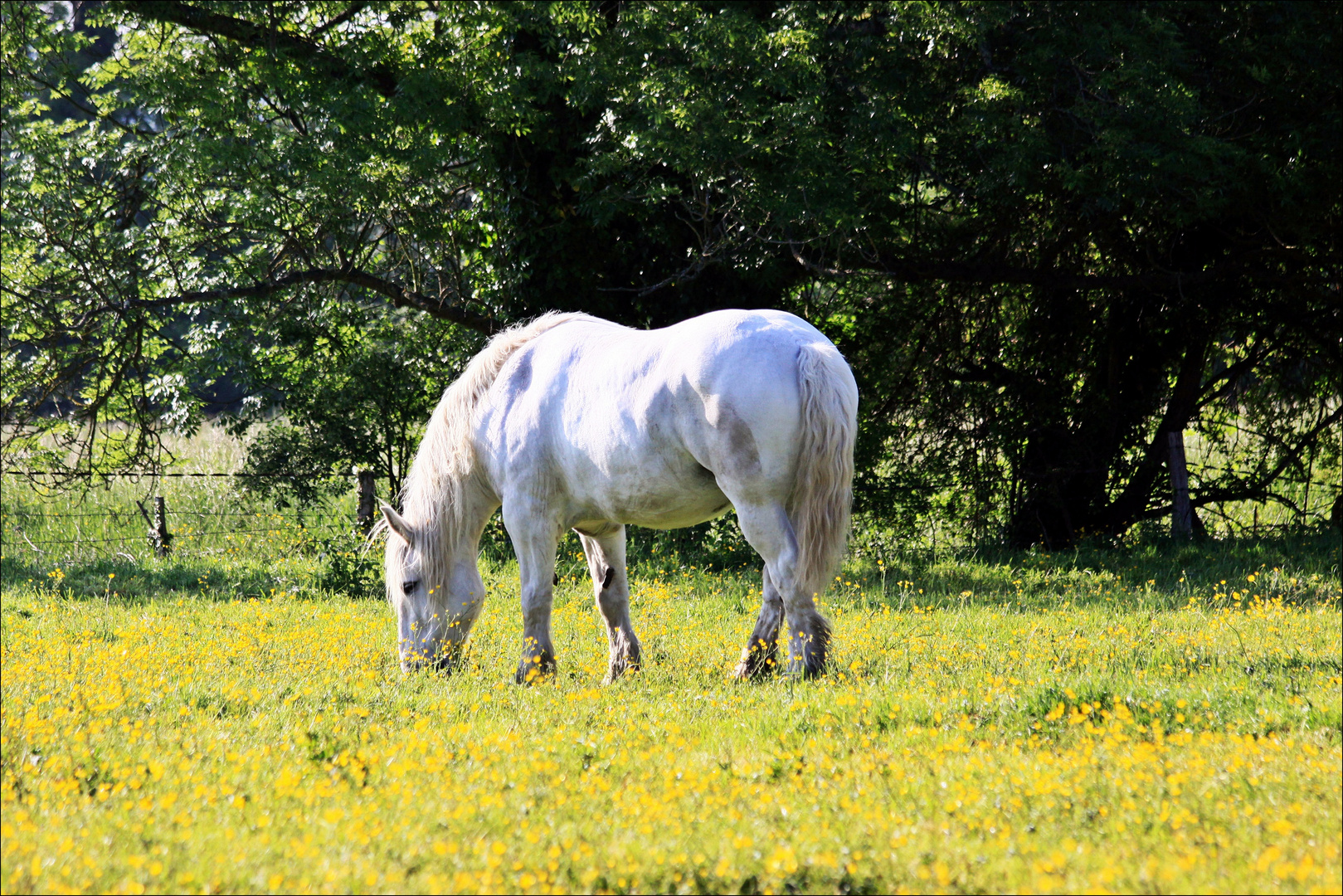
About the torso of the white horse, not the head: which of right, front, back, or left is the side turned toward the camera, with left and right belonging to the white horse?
left

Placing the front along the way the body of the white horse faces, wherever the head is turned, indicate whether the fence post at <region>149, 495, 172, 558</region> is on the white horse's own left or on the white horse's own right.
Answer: on the white horse's own right

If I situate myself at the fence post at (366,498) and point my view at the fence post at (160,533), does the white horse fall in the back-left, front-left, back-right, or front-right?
back-left

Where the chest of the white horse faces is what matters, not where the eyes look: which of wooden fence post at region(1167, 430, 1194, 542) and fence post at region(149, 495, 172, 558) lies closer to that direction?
the fence post

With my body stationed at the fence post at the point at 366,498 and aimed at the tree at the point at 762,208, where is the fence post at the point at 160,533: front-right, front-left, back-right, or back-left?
back-left

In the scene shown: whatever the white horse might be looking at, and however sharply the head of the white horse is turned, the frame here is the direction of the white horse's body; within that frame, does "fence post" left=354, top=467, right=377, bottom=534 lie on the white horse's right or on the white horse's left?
on the white horse's right

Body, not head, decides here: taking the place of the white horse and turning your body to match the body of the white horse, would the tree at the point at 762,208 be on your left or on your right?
on your right
